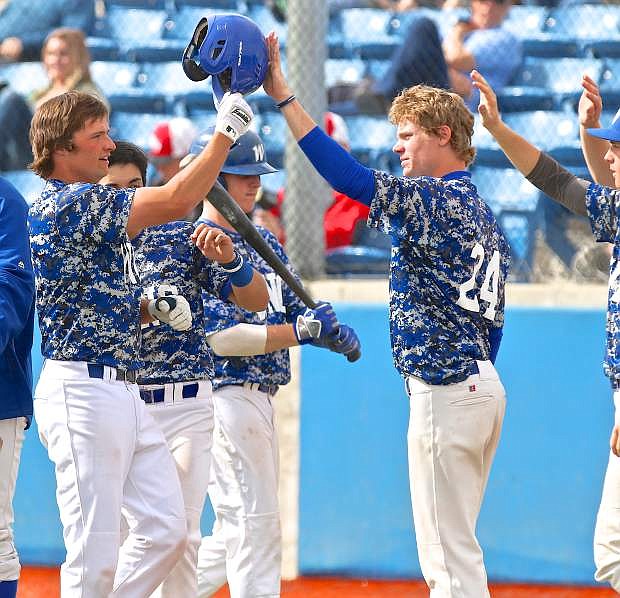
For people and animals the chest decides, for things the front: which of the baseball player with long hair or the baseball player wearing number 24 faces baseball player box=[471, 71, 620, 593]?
the baseball player with long hair

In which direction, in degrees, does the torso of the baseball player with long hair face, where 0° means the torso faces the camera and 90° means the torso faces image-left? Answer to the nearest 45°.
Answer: approximately 270°

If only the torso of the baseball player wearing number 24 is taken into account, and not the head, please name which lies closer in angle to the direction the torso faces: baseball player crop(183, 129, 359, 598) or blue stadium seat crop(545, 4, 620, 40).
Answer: the baseball player

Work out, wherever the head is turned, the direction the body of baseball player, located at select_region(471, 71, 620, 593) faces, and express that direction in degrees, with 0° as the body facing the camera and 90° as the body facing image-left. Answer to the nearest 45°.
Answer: approximately 90°

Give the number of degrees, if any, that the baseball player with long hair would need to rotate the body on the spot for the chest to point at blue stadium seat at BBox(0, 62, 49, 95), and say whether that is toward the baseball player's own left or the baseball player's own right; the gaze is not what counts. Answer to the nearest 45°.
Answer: approximately 90° to the baseball player's own left

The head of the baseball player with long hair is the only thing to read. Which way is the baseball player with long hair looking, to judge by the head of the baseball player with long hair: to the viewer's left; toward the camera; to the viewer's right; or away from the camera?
to the viewer's right

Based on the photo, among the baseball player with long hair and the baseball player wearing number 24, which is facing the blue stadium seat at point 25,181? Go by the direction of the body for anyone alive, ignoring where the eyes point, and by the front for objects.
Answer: the baseball player wearing number 24

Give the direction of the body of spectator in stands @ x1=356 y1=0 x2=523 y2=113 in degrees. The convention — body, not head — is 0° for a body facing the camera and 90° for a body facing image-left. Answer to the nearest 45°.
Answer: approximately 45°
